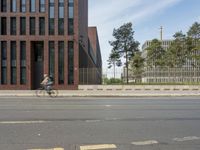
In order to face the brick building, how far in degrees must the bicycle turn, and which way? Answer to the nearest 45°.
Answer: approximately 90° to its right

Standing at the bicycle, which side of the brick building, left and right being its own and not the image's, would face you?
front

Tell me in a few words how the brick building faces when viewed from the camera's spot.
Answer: facing the viewer

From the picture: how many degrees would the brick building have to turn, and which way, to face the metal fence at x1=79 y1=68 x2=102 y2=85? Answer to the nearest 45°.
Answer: approximately 90° to its left

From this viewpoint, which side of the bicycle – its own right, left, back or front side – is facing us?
left

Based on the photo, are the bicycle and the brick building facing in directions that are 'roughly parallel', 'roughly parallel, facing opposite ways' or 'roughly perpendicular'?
roughly perpendicular

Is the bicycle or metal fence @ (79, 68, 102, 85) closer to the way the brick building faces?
the bicycle

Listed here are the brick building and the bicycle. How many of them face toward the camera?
1

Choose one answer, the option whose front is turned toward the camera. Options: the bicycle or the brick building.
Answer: the brick building

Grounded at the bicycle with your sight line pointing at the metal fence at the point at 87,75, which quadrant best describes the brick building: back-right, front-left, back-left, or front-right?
front-left
